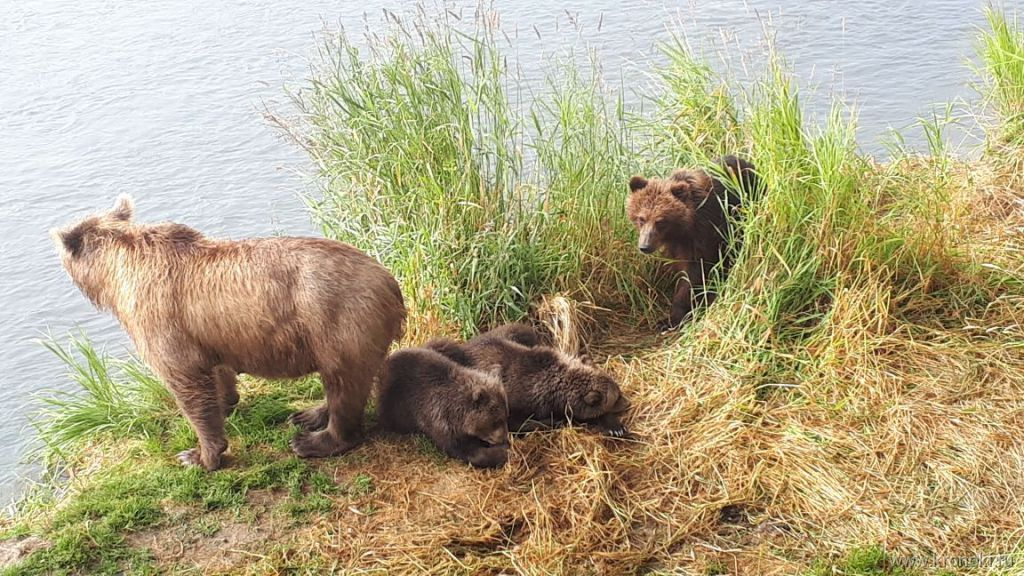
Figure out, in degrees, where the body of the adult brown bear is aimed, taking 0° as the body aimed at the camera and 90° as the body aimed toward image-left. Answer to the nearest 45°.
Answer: approximately 90°

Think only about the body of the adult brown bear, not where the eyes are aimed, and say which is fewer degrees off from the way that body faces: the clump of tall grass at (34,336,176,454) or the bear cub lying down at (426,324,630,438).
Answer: the clump of tall grass

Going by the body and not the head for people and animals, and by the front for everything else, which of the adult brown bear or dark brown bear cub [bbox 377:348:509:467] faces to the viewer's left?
the adult brown bear

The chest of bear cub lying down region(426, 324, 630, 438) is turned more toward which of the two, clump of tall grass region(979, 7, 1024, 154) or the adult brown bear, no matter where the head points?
the clump of tall grass

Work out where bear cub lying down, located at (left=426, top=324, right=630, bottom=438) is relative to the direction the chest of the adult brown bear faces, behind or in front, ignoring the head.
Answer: behind

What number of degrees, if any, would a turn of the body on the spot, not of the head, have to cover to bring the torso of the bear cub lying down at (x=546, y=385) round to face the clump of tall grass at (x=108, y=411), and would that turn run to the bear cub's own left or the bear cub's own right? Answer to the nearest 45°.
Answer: approximately 135° to the bear cub's own right

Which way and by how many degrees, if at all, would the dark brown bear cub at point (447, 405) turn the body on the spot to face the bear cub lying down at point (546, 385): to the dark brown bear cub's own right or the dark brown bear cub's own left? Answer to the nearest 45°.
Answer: approximately 45° to the dark brown bear cub's own left

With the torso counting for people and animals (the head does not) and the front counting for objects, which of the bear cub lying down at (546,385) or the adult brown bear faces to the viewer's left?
the adult brown bear

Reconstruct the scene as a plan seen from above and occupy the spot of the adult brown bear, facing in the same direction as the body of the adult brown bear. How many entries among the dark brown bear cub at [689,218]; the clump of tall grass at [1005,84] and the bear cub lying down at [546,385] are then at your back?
3

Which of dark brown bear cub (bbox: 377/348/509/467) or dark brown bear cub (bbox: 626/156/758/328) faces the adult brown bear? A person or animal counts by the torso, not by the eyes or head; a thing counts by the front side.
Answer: dark brown bear cub (bbox: 626/156/758/328)

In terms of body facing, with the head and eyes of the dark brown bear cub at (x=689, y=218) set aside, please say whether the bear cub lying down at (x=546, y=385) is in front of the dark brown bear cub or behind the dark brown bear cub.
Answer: in front

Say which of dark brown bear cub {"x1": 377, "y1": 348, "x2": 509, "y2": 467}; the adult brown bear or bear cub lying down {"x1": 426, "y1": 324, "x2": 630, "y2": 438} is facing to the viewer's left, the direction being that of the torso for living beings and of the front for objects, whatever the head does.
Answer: the adult brown bear

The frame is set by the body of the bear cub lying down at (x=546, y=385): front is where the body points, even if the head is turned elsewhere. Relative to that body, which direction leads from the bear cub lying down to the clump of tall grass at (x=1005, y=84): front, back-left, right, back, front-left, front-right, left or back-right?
left

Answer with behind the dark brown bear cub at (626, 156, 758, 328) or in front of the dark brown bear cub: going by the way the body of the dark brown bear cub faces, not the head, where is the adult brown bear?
in front

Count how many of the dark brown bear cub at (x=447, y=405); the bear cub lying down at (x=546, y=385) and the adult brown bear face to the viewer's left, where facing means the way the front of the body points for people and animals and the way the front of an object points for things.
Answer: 1

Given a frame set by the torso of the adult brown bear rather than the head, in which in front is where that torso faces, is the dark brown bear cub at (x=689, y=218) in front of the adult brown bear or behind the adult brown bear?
behind
